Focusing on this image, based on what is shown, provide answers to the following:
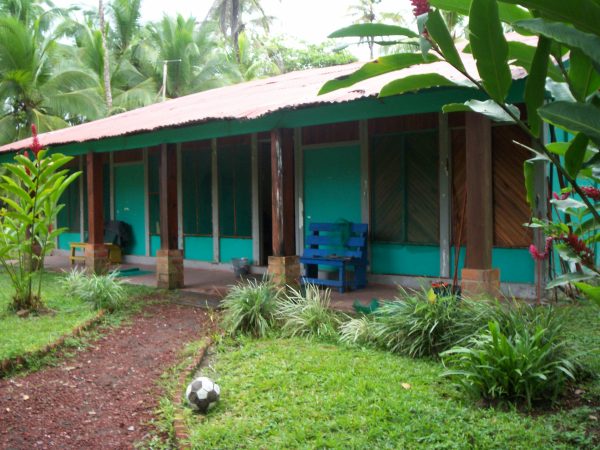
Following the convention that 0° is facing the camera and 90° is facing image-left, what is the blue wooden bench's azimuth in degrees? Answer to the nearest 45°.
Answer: approximately 45°

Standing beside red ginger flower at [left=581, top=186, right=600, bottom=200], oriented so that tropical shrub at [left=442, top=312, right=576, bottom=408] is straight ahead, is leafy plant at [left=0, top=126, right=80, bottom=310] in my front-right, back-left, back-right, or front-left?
front-left

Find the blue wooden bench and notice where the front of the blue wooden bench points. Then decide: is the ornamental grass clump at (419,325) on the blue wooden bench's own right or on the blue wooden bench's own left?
on the blue wooden bench's own left

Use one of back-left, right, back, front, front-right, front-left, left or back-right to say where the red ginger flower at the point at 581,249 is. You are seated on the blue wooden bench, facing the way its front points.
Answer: front-left

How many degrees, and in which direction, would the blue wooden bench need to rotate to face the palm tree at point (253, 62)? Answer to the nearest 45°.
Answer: approximately 135° to its right

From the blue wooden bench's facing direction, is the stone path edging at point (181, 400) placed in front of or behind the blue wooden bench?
in front

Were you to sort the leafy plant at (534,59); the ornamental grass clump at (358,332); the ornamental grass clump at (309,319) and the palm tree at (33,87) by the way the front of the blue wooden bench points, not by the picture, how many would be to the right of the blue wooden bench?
1

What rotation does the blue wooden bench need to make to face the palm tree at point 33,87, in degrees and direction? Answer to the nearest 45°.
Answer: approximately 90° to its right

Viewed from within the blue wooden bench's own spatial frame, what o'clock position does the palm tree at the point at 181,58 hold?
The palm tree is roughly at 4 o'clock from the blue wooden bench.

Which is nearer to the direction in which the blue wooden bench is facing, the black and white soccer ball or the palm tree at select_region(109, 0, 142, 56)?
the black and white soccer ball

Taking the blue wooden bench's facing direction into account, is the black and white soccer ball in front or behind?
in front

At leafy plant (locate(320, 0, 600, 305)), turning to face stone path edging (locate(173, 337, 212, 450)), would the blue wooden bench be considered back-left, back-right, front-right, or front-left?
front-right

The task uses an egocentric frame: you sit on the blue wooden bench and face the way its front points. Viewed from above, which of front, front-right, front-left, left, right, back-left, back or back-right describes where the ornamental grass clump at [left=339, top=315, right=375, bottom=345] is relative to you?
front-left
